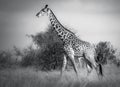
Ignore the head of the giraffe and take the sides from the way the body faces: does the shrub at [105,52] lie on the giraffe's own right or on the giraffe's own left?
on the giraffe's own right

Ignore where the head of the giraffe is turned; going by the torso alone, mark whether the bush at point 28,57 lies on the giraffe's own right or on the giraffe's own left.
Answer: on the giraffe's own right

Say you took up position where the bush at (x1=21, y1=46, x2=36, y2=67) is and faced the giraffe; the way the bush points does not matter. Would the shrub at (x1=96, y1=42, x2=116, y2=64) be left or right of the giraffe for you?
left

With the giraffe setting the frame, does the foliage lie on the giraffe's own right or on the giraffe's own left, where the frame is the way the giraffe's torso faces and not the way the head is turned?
on the giraffe's own right

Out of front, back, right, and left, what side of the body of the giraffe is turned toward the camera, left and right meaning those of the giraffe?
left

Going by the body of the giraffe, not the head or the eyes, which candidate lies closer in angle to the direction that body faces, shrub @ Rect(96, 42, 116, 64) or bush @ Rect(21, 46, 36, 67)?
the bush

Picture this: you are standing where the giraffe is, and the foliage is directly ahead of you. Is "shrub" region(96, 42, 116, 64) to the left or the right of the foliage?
right

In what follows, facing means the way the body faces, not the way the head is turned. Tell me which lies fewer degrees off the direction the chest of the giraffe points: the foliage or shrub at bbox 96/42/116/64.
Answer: the foliage
